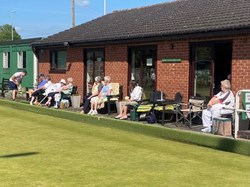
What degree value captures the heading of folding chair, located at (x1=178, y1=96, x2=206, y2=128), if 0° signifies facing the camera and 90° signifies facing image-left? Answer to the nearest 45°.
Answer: approximately 45°

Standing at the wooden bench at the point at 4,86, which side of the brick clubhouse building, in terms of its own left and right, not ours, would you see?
right

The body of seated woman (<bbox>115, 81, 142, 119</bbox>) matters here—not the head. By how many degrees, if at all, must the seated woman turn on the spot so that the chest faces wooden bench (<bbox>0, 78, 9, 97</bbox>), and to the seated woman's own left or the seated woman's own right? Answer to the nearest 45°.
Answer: approximately 45° to the seated woman's own right

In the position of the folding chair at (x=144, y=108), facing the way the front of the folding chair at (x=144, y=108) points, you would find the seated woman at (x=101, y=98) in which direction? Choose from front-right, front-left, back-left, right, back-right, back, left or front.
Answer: right

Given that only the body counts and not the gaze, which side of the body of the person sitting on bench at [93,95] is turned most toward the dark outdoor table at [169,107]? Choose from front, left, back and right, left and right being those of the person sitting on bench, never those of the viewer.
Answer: left

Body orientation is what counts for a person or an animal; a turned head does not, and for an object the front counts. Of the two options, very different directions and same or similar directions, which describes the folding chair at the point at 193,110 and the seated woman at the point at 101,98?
same or similar directions

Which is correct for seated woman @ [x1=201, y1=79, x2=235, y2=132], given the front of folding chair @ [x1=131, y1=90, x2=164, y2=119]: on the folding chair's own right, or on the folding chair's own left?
on the folding chair's own left

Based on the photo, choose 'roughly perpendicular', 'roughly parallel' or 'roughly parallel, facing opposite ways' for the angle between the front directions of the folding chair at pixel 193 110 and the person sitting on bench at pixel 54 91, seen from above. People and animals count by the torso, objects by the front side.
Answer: roughly parallel

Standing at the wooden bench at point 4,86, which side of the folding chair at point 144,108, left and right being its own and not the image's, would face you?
right

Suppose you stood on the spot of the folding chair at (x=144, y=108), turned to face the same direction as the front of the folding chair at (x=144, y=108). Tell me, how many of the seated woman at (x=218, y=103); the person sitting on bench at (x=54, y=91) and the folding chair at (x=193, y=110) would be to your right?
1

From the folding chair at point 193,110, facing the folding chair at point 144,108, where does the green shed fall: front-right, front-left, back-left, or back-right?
front-right

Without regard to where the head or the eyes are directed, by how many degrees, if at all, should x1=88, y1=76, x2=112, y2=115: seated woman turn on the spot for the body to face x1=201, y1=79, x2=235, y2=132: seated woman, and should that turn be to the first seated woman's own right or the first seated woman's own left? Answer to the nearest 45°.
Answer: approximately 90° to the first seated woman's own left

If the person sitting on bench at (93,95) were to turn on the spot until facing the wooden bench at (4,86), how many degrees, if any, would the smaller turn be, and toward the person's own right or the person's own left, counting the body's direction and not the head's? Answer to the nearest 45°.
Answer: approximately 90° to the person's own right
